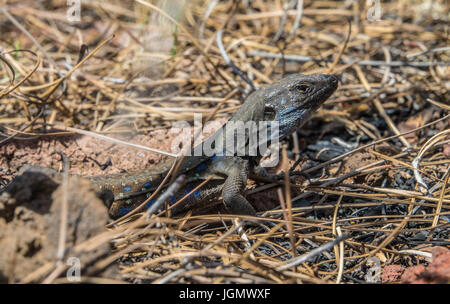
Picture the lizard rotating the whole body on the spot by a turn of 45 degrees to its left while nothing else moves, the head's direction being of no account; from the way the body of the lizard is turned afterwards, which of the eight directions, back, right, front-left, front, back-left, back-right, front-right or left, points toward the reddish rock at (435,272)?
right

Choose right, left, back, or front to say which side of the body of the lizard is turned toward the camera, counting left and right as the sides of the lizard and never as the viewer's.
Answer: right
